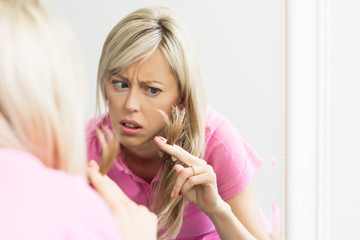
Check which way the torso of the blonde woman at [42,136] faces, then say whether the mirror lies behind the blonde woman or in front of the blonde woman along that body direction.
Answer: in front

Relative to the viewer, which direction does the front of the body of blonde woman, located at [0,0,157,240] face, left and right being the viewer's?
facing away from the viewer and to the right of the viewer

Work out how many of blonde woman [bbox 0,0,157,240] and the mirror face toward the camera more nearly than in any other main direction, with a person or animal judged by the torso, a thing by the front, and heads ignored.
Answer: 1

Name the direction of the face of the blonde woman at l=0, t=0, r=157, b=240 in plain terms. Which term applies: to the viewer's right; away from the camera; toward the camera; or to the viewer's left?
away from the camera

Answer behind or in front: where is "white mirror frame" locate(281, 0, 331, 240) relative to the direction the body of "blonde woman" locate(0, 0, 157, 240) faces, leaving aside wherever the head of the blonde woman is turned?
in front

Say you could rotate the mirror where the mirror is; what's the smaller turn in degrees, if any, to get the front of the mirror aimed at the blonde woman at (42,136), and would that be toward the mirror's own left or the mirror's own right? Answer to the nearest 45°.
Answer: approximately 45° to the mirror's own right
